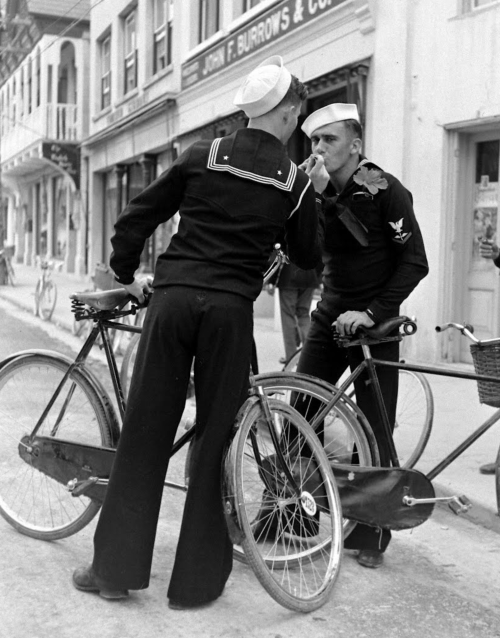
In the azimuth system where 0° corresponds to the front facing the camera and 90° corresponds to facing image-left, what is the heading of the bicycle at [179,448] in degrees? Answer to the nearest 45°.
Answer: approximately 315°

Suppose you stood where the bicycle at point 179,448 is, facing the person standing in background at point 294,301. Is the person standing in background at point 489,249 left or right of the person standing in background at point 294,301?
right
